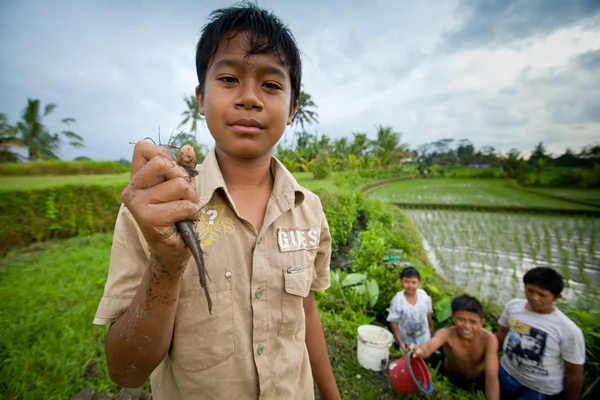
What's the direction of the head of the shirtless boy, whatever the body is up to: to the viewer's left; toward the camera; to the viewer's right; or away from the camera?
toward the camera

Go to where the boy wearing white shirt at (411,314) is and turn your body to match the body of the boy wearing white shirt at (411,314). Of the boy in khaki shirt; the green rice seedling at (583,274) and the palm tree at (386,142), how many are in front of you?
1

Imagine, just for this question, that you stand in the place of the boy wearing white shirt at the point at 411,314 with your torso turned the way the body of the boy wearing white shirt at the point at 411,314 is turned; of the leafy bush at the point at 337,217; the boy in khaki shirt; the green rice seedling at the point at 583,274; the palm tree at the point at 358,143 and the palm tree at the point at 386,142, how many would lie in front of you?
1

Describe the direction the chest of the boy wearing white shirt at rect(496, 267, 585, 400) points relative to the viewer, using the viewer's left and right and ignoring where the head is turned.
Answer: facing the viewer and to the left of the viewer

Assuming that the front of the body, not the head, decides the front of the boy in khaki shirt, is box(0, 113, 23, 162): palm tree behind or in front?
behind

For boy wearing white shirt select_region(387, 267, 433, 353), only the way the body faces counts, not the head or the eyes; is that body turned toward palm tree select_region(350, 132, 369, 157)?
no

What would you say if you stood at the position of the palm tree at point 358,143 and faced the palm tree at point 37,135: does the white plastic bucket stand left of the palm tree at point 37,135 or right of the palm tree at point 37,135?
left

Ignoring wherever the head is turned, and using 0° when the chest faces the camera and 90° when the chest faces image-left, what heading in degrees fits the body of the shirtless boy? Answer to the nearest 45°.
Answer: approximately 0°

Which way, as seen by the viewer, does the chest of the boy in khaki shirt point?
toward the camera

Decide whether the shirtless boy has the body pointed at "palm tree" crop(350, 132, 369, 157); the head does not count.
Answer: no

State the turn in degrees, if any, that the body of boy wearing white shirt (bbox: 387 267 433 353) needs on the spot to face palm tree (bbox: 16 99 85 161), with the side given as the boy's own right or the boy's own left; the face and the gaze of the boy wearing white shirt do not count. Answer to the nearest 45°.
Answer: approximately 90° to the boy's own right

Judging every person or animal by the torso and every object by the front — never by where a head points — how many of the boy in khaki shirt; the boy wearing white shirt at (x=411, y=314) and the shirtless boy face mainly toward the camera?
3

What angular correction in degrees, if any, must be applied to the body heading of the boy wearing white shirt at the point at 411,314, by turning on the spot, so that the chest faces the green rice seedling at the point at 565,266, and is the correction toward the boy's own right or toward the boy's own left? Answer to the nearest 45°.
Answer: approximately 135° to the boy's own left

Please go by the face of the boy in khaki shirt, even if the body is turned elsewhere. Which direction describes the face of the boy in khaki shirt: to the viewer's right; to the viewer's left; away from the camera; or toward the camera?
toward the camera

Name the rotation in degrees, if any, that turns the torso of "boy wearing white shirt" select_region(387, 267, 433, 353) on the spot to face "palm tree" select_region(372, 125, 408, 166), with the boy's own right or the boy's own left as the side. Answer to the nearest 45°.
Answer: approximately 180°

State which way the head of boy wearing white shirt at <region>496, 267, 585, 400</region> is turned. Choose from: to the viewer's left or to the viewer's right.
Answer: to the viewer's left

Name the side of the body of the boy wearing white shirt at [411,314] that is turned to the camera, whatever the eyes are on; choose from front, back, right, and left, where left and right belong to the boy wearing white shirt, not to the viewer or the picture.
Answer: front

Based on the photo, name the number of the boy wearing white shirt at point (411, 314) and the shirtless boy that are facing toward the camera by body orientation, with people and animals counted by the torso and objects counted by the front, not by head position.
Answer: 2
